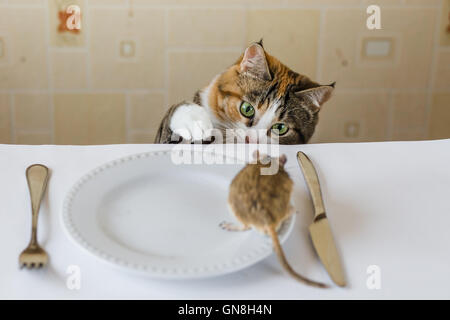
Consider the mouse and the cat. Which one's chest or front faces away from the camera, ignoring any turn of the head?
the mouse

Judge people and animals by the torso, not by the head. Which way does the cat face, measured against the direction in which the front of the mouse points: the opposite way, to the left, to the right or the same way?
the opposite way

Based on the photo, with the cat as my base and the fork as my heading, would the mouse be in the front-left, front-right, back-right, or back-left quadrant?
front-left

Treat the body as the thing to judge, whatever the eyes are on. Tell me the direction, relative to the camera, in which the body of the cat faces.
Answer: toward the camera

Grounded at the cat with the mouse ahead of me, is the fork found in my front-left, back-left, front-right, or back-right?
front-right

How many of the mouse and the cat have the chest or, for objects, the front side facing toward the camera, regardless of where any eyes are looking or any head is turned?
1

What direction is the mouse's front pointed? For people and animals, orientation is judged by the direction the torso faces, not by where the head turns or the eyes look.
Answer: away from the camera

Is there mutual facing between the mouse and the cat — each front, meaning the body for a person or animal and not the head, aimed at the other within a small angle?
yes
